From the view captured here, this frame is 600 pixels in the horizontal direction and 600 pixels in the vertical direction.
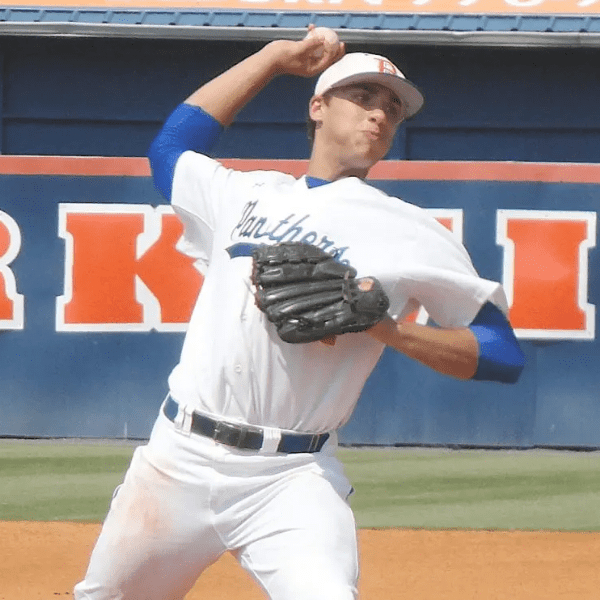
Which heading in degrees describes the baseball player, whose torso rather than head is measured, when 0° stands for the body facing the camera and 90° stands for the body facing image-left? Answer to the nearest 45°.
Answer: approximately 0°
